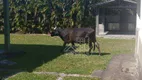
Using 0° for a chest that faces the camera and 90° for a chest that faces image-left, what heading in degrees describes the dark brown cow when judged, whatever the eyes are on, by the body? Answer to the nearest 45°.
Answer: approximately 90°
